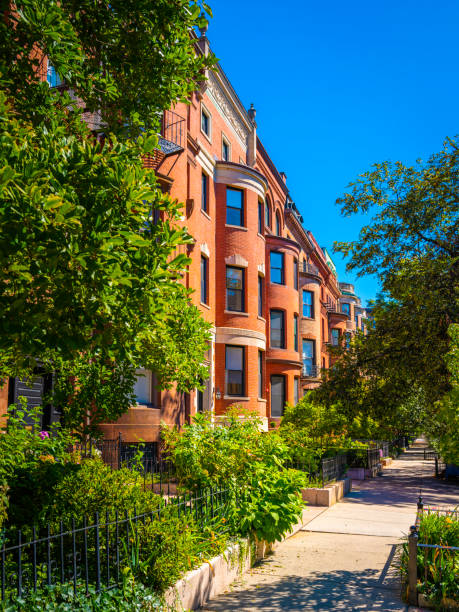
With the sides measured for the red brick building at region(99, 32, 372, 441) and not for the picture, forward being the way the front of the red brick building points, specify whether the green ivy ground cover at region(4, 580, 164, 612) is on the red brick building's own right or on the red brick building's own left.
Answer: on the red brick building's own right

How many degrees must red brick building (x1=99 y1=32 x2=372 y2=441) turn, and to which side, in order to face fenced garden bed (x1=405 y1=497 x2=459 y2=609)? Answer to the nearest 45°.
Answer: approximately 45° to its right

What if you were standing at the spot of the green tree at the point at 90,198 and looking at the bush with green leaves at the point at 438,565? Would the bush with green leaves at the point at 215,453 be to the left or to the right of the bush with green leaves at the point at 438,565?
left

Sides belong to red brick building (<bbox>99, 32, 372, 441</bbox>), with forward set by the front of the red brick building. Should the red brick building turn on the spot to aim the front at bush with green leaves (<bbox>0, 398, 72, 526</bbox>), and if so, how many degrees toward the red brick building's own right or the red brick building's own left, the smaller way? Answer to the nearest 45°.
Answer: approximately 45° to the red brick building's own right

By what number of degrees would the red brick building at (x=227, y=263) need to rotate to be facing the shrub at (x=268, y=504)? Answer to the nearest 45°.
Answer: approximately 45° to its right

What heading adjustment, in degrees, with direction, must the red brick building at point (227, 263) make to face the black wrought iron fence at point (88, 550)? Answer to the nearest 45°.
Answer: approximately 45° to its right

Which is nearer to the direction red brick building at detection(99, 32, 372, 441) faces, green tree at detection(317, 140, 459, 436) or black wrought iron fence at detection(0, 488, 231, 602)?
the green tree

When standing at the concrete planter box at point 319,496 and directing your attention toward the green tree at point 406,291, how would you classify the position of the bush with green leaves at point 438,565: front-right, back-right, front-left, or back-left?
back-right

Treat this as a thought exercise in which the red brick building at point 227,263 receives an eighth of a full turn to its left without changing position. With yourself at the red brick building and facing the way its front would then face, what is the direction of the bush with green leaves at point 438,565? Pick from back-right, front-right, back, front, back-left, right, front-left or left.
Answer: right

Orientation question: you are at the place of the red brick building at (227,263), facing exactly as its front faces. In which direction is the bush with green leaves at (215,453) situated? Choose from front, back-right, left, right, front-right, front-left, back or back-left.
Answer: front-right

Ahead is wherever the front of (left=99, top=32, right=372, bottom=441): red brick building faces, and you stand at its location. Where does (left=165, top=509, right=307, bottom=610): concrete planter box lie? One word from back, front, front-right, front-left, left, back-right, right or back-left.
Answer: front-right

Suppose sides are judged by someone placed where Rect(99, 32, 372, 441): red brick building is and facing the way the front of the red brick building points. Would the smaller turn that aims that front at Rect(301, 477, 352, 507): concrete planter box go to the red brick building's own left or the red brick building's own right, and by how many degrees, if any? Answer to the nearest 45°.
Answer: approximately 45° to the red brick building's own right

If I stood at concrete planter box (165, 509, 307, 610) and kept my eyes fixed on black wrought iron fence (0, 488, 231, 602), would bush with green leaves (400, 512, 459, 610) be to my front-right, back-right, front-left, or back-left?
back-left
